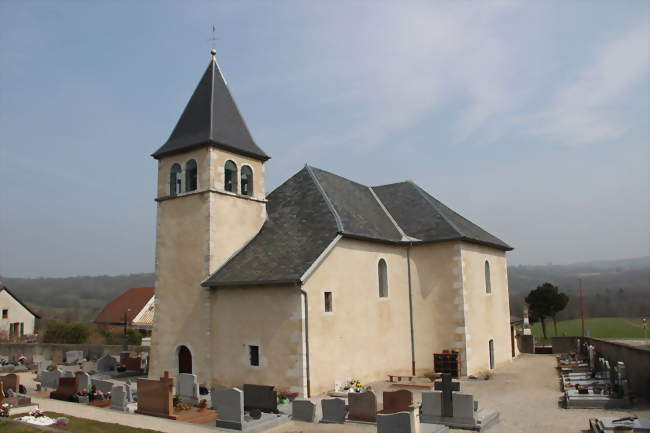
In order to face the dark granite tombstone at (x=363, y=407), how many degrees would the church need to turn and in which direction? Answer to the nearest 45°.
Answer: approximately 45° to its left

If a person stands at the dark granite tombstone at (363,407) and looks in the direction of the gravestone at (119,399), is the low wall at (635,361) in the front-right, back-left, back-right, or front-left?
back-right

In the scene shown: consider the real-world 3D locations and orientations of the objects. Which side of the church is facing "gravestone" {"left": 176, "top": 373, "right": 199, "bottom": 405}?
front

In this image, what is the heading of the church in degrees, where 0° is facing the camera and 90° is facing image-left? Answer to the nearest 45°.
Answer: approximately 45°

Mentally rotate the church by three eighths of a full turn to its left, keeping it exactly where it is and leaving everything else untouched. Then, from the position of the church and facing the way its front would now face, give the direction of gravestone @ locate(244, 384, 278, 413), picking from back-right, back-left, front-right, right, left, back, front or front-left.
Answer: right

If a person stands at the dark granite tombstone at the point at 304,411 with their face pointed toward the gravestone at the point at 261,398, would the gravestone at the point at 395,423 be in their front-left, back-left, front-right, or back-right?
back-left

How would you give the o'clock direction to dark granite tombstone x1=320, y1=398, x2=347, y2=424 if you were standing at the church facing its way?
The dark granite tombstone is roughly at 10 o'clock from the church.

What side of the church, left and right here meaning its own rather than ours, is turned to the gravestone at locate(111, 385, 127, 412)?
front

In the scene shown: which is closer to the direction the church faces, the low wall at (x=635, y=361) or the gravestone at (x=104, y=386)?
the gravestone

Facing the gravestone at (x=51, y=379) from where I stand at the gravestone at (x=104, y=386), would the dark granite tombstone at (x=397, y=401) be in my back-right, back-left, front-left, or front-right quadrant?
back-right

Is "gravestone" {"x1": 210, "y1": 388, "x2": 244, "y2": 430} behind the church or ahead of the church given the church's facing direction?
ahead

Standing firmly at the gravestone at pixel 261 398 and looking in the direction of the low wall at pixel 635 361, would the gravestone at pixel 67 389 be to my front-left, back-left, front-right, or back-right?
back-left

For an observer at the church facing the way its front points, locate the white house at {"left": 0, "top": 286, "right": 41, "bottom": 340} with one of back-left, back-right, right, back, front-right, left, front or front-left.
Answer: right

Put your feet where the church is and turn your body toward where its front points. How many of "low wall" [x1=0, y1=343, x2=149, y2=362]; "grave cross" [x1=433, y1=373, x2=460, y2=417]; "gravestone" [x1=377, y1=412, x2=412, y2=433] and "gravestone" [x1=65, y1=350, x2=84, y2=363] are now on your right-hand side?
2
